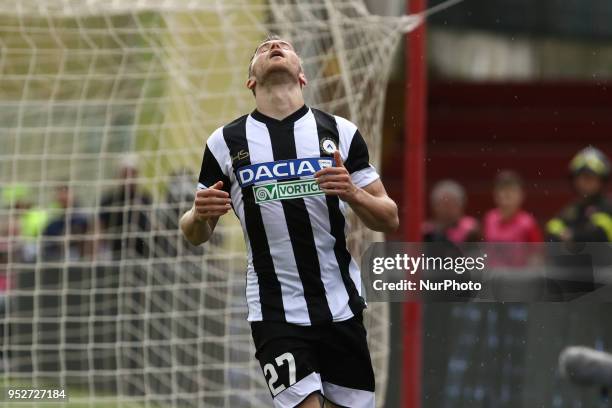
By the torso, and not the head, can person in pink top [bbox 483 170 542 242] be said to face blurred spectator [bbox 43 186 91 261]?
no

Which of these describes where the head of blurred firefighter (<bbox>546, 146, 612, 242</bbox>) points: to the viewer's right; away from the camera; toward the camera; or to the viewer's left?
toward the camera

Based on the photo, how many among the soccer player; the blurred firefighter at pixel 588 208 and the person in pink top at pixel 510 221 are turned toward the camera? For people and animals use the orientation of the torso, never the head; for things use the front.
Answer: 3

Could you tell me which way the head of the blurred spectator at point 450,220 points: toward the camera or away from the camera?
toward the camera

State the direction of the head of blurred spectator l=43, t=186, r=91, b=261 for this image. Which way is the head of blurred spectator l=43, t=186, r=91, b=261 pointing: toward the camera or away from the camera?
toward the camera

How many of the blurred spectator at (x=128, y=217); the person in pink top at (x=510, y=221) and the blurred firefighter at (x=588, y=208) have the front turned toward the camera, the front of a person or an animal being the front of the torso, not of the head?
3

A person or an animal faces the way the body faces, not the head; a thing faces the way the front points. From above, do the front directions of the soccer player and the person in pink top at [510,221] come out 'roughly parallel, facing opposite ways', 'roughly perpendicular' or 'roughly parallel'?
roughly parallel

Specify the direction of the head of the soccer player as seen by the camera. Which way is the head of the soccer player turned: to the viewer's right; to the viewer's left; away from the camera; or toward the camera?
toward the camera

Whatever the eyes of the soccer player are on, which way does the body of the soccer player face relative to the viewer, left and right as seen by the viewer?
facing the viewer

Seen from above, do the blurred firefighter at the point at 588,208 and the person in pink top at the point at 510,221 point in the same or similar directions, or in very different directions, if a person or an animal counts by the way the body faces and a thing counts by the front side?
same or similar directions

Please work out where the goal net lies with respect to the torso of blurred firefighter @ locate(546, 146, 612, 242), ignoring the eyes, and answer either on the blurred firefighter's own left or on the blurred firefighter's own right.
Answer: on the blurred firefighter's own right

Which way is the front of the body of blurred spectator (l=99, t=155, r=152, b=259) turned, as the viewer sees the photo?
toward the camera

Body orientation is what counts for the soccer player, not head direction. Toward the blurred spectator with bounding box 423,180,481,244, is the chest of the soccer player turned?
no

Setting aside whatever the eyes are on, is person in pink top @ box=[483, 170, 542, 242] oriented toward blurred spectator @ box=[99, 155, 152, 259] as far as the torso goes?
no

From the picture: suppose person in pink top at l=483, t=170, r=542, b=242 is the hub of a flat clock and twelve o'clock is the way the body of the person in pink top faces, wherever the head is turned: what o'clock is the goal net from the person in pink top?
The goal net is roughly at 2 o'clock from the person in pink top.

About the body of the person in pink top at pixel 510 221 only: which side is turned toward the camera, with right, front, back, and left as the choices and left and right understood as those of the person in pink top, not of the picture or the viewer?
front
